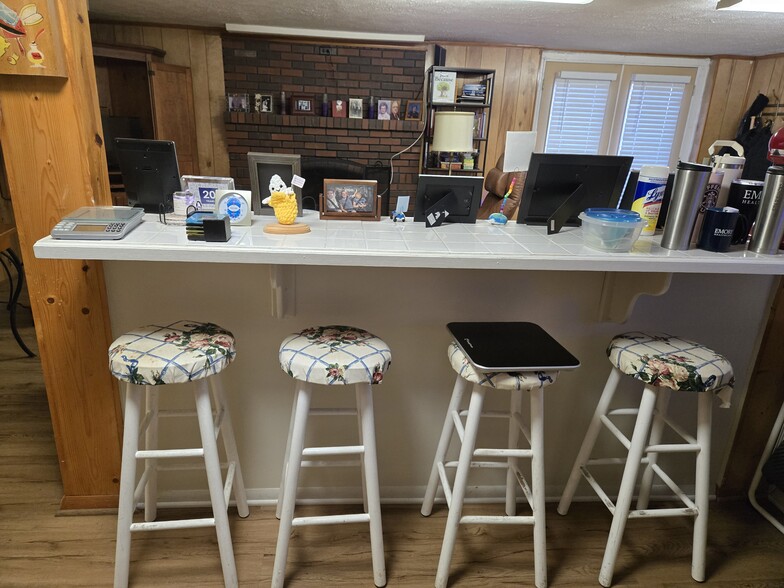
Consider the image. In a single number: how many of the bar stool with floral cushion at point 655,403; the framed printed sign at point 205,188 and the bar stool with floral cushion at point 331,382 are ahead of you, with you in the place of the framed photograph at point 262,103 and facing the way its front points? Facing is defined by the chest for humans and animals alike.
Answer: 3

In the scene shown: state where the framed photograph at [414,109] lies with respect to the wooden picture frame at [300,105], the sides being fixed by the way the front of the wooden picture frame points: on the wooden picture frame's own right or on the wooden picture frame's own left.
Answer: on the wooden picture frame's own left

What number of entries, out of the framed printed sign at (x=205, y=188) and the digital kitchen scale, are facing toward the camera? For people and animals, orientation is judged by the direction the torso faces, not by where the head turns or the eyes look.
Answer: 2

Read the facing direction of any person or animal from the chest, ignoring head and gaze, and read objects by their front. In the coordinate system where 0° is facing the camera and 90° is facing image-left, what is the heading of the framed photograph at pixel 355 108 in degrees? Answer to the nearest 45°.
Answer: approximately 0°

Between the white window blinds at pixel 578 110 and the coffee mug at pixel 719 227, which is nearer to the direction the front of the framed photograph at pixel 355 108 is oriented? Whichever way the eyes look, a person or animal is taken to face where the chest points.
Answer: the coffee mug

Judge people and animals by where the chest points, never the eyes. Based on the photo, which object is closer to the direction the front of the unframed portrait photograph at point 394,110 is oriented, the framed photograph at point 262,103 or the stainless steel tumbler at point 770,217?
the stainless steel tumbler

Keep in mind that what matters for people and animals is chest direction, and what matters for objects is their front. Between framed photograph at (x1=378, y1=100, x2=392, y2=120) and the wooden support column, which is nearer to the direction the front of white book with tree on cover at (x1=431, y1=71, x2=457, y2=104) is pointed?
the wooden support column
